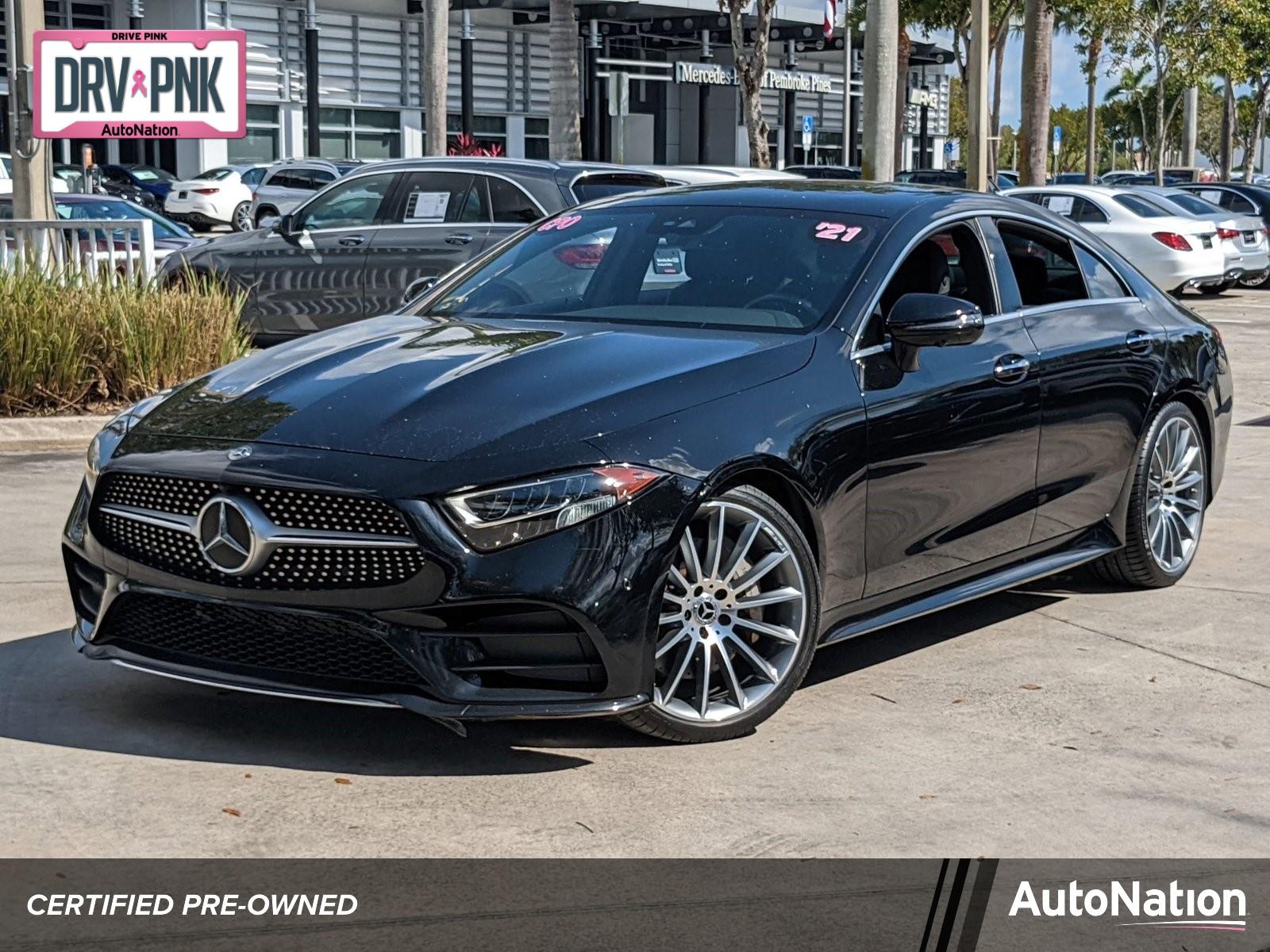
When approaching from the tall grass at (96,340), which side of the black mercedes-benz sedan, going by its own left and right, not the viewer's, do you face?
right

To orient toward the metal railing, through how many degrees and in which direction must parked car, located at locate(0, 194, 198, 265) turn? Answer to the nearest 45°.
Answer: approximately 90° to its right

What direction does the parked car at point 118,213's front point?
to the viewer's right

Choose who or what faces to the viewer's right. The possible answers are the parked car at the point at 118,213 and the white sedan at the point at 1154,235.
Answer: the parked car

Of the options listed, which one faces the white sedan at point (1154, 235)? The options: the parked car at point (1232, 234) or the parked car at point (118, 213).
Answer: the parked car at point (118, 213)

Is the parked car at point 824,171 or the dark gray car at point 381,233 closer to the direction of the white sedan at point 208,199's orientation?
the parked car

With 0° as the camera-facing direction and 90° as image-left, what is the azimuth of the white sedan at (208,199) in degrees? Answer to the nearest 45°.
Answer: approximately 225°

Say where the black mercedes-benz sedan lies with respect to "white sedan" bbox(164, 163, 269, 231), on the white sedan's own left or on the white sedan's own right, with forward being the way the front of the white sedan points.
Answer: on the white sedan's own right
